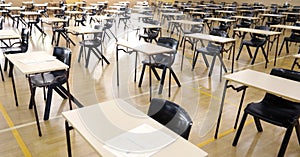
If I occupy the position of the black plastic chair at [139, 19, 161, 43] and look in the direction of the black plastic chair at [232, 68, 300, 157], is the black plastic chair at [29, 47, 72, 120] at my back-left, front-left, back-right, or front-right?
front-right

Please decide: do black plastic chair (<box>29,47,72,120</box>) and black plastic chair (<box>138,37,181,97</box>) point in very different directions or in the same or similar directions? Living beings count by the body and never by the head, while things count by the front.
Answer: same or similar directions

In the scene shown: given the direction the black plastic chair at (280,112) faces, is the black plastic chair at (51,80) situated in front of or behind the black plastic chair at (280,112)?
in front

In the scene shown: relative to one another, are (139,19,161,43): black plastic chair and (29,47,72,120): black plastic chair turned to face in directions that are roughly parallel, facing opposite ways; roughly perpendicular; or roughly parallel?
roughly parallel

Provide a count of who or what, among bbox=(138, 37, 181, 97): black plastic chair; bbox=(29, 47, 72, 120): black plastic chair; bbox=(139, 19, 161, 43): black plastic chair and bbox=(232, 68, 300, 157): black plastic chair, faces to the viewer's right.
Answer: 0
